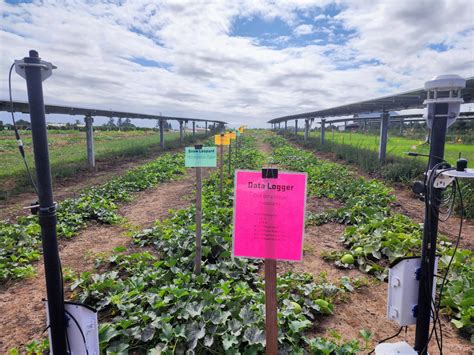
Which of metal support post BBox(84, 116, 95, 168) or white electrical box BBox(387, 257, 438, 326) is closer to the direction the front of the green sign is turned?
the white electrical box

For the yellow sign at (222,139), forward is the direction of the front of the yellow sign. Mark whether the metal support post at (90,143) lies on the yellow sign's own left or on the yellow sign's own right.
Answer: on the yellow sign's own right

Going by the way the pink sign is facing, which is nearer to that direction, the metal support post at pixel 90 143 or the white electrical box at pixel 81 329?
the white electrical box

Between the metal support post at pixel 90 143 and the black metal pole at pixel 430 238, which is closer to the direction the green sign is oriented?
the black metal pole

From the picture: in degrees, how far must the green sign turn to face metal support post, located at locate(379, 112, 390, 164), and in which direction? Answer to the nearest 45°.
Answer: approximately 135° to its left

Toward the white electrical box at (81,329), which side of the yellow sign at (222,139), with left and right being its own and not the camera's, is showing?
front

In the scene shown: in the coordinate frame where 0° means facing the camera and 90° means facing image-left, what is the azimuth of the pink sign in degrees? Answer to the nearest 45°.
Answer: approximately 0°

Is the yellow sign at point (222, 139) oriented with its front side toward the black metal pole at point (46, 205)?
yes

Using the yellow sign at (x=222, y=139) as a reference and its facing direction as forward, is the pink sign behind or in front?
in front

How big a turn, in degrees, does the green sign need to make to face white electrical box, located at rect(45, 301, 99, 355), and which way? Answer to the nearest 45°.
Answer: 0° — it already faces it

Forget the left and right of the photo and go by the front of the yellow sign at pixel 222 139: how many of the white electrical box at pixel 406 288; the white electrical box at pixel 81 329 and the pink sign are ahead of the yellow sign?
3

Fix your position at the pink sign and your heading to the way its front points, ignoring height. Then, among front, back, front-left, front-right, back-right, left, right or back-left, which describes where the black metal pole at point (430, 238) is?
left

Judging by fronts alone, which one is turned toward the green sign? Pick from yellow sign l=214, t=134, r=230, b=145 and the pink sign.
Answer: the yellow sign

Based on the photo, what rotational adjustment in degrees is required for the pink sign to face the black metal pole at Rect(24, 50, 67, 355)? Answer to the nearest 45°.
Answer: approximately 90° to its right
